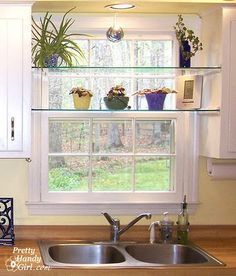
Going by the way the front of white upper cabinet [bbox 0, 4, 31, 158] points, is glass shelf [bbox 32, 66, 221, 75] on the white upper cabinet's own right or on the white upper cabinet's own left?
on the white upper cabinet's own left

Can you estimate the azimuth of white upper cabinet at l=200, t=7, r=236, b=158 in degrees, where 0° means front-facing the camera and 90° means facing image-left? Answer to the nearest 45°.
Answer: approximately 0°

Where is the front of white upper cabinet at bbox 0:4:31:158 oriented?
toward the camera

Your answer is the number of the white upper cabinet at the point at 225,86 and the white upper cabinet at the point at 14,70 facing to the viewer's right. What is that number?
0
